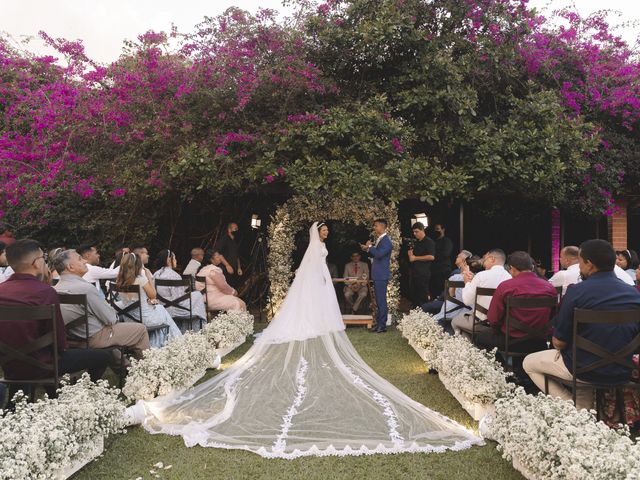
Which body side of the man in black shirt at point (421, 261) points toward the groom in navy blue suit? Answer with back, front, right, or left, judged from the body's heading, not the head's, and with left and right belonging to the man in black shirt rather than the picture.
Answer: front

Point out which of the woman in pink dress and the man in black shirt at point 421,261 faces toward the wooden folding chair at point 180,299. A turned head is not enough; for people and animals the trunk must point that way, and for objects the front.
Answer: the man in black shirt

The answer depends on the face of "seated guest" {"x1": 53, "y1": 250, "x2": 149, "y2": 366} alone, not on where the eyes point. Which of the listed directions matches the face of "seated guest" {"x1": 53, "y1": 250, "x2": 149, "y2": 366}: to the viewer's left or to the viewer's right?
to the viewer's right

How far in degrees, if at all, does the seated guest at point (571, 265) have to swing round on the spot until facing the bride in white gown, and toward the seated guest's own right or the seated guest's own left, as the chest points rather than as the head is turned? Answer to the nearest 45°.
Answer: approximately 90° to the seated guest's own left

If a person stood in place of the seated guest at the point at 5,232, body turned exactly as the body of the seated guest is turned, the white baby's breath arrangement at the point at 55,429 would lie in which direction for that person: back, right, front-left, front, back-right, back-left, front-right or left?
back-right

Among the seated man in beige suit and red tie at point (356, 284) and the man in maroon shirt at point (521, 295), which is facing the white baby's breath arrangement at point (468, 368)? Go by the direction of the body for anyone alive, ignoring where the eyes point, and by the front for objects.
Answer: the seated man in beige suit and red tie

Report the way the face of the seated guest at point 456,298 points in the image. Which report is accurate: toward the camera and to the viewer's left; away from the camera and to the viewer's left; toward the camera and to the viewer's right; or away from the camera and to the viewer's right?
away from the camera and to the viewer's left

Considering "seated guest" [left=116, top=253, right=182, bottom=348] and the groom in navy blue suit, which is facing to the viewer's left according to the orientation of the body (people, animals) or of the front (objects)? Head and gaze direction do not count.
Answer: the groom in navy blue suit

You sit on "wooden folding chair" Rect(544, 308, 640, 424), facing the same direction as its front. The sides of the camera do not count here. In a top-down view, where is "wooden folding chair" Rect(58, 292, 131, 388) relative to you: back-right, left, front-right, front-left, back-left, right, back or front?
front-left

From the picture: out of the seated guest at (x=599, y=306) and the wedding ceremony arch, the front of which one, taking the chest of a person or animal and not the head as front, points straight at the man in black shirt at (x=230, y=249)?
the seated guest

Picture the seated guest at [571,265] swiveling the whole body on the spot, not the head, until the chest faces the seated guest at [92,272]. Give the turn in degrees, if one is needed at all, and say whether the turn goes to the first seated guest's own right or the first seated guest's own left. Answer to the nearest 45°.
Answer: approximately 45° to the first seated guest's own left

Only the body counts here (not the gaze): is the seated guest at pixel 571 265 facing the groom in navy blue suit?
yes

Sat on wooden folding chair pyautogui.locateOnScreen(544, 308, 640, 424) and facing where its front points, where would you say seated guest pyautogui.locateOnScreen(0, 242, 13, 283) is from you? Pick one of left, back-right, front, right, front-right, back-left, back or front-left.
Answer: front-left

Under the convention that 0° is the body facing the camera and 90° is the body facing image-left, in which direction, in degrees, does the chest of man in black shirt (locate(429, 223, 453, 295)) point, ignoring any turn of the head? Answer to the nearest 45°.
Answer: approximately 45°

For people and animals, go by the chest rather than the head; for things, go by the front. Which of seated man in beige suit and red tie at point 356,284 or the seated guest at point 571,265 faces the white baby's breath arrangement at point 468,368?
the seated man in beige suit and red tie

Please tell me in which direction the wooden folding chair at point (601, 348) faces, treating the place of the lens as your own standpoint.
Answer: facing away from the viewer and to the left of the viewer

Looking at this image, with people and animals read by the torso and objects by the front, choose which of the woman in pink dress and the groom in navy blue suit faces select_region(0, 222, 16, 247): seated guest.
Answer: the groom in navy blue suit
